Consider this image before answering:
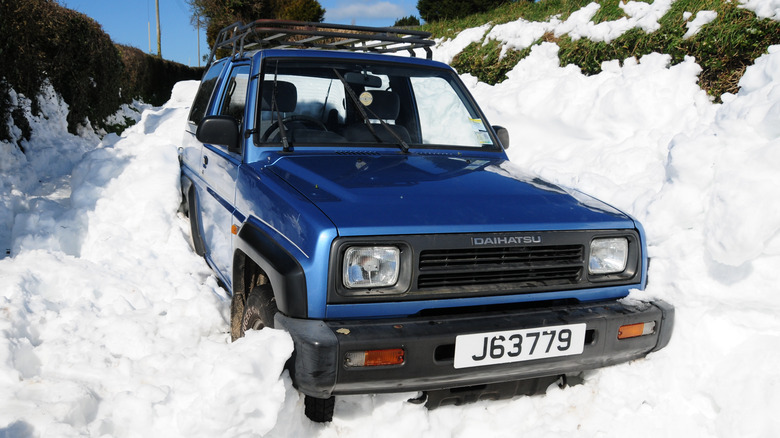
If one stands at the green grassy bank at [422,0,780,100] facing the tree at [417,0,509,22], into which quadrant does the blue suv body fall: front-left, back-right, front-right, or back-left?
back-left

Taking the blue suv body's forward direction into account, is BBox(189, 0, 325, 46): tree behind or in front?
behind

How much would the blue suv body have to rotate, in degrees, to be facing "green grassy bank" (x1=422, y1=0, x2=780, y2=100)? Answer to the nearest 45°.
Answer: approximately 90° to its left

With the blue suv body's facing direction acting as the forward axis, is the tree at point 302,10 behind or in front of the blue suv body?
behind

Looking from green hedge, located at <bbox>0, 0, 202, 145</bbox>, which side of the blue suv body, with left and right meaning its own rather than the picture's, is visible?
back

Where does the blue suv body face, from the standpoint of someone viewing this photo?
facing the viewer and to the right of the viewer

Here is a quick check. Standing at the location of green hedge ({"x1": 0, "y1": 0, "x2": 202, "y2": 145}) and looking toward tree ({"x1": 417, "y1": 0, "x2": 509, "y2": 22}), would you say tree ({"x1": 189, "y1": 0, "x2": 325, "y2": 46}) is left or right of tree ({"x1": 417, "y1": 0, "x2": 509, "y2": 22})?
left

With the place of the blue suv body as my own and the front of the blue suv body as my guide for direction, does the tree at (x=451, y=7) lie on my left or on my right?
on my left

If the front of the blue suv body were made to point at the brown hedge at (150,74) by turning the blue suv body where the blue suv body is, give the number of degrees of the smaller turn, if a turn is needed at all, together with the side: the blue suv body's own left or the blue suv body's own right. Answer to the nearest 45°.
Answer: approximately 180°

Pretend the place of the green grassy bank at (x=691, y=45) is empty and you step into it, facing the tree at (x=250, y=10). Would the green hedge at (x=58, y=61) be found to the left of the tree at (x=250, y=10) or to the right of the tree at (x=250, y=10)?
left

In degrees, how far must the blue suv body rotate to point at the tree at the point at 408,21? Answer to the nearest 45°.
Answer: approximately 135° to its left

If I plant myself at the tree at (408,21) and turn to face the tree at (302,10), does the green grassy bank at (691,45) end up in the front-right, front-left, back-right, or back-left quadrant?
back-left
